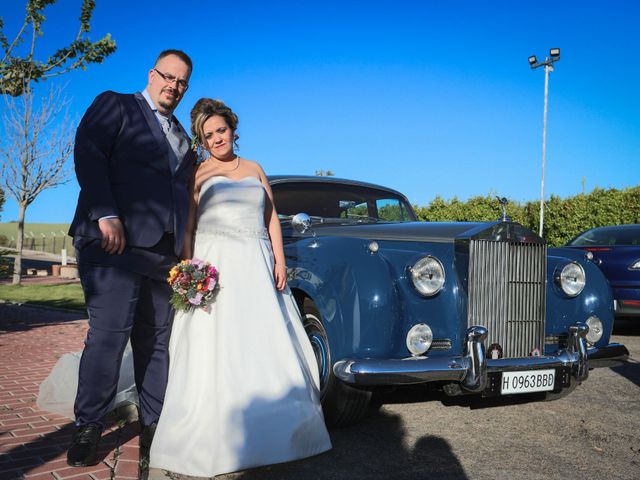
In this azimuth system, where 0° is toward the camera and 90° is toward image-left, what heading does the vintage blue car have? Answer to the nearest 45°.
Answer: approximately 315°

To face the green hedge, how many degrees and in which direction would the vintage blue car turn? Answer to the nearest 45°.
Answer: approximately 135° to its left

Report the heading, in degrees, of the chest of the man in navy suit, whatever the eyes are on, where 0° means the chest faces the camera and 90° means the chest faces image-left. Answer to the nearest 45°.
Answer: approximately 315°

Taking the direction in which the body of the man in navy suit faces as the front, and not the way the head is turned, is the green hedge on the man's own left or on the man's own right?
on the man's own left

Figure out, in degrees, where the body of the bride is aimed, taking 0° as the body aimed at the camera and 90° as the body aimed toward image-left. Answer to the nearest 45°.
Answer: approximately 0°

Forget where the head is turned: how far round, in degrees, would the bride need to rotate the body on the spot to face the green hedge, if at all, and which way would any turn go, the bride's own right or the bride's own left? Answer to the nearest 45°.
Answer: approximately 135° to the bride's own left
